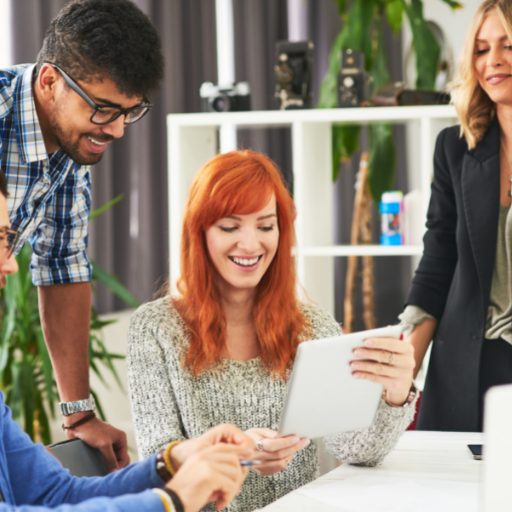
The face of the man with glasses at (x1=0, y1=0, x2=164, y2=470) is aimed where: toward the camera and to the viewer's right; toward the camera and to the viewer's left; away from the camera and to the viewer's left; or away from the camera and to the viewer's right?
toward the camera and to the viewer's right

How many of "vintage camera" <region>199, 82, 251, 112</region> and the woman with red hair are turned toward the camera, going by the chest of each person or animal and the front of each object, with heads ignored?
2

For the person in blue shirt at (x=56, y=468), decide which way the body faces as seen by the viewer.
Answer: to the viewer's right

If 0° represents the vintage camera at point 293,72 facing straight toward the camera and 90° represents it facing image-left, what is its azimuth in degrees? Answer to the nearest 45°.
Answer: approximately 45°
